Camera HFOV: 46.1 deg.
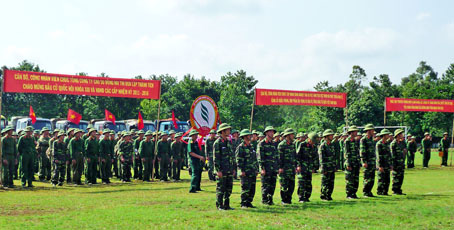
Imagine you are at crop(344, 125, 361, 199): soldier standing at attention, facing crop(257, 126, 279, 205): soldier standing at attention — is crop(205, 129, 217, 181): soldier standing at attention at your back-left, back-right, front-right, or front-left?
front-right

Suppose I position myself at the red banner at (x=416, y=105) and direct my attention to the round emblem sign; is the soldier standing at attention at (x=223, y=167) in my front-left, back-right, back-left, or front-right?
front-left

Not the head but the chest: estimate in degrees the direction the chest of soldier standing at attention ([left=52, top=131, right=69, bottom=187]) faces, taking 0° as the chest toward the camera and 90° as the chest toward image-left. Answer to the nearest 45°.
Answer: approximately 315°

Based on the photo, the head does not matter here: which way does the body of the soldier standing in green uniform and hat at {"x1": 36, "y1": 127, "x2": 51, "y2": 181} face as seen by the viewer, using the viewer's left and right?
facing the viewer and to the right of the viewer

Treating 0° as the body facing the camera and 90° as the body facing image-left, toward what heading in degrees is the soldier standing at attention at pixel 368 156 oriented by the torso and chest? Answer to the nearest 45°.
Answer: approximately 315°

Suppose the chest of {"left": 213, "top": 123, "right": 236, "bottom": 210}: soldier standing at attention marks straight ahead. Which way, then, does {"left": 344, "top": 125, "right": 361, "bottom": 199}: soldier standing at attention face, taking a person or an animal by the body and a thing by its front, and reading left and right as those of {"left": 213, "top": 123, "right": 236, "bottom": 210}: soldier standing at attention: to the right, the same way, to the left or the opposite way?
the same way

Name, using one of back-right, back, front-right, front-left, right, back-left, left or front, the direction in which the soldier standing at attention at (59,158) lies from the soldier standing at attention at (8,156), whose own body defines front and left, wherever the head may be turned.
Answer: front-left

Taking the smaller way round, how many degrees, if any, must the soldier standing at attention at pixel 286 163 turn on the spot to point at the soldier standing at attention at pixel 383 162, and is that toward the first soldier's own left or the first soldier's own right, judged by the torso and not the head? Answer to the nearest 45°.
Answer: approximately 90° to the first soldier's own left

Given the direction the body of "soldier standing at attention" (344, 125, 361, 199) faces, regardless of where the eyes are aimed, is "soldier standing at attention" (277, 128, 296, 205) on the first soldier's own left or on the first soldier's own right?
on the first soldier's own right

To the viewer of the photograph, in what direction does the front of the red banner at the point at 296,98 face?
facing the viewer

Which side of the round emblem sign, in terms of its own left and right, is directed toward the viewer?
front

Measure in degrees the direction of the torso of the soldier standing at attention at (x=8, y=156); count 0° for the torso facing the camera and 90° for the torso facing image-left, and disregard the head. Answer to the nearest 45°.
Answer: approximately 315°

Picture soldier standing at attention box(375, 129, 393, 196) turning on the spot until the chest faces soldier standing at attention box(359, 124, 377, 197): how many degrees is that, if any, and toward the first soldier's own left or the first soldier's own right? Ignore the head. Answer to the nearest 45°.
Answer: approximately 90° to the first soldier's own right

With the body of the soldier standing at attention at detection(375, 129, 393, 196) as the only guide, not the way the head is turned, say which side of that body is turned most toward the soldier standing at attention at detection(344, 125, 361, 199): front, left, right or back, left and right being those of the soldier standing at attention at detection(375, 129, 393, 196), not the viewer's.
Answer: right

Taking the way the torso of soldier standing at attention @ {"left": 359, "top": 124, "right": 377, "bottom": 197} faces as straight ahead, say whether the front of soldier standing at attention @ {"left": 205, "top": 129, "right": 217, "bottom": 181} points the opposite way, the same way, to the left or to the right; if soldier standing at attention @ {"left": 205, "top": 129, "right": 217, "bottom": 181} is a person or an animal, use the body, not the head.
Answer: the same way

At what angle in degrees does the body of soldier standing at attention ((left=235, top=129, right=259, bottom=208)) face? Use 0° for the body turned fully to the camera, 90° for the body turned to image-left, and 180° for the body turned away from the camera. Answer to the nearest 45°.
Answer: approximately 315°
